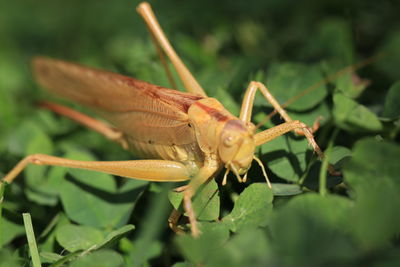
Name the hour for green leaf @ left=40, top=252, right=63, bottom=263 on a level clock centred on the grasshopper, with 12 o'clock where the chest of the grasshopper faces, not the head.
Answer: The green leaf is roughly at 3 o'clock from the grasshopper.

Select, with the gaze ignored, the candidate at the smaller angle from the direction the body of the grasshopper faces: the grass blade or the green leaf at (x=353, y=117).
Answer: the green leaf

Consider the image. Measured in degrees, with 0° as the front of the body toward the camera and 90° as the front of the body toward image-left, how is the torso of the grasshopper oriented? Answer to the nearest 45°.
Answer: approximately 315°

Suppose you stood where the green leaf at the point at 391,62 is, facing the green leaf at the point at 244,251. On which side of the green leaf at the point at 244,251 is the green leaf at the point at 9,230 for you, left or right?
right

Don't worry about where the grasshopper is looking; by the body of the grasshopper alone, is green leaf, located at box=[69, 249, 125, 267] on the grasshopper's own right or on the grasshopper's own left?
on the grasshopper's own right

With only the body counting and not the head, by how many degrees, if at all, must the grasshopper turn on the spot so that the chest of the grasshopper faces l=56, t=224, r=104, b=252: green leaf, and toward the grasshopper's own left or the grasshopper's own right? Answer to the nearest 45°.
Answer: approximately 90° to the grasshopper's own right

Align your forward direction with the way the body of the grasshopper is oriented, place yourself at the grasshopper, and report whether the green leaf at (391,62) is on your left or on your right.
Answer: on your left

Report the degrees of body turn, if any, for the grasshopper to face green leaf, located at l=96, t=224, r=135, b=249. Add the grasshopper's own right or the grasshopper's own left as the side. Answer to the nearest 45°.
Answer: approximately 90° to the grasshopper's own right
